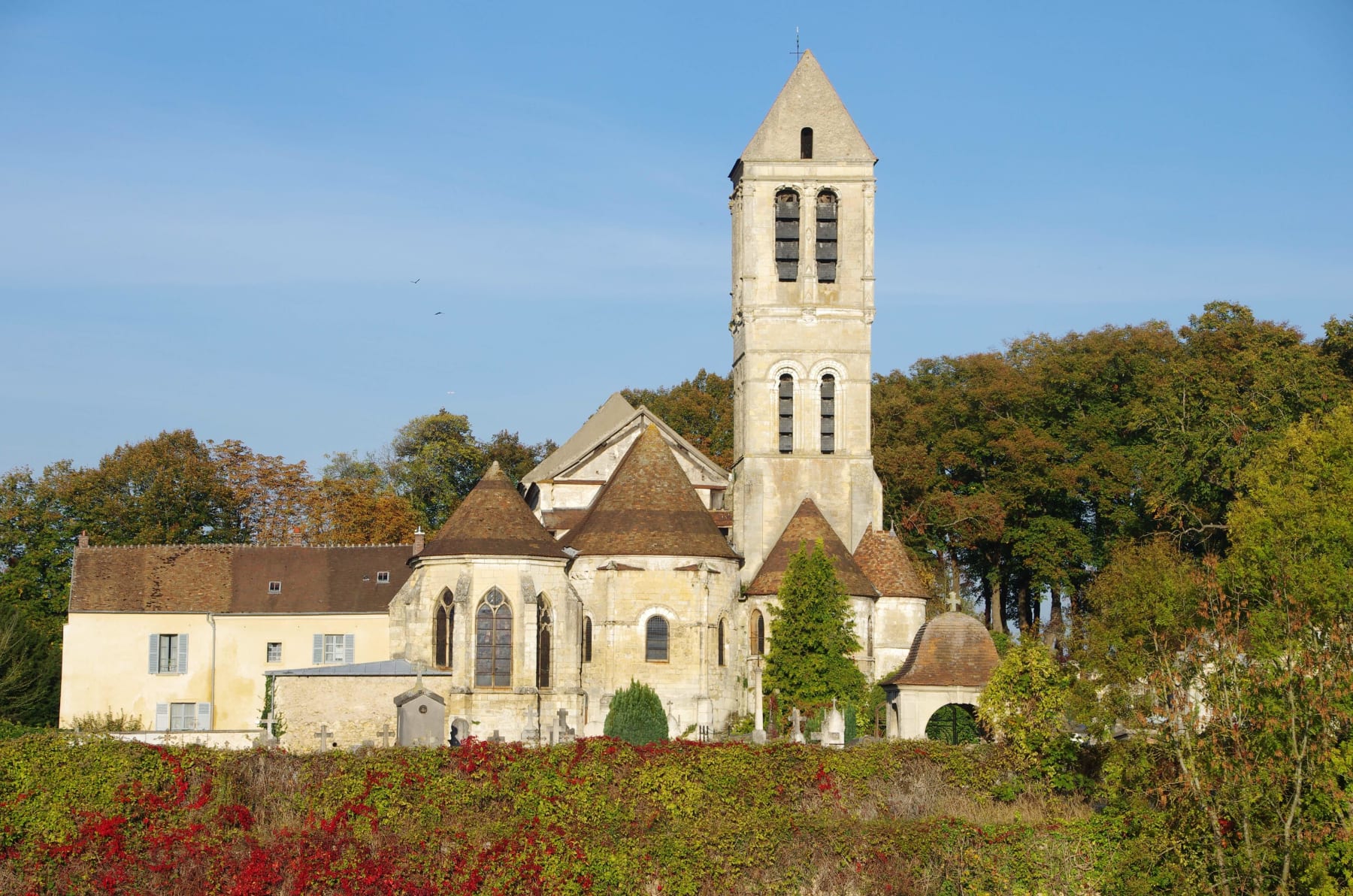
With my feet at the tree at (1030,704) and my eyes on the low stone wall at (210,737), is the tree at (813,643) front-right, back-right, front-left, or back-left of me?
front-right

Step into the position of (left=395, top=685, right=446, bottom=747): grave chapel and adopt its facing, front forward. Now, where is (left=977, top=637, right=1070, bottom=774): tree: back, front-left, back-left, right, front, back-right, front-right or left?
front-left

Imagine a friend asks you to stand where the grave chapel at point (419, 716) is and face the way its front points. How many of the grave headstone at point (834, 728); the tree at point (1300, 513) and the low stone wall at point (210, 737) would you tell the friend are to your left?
2

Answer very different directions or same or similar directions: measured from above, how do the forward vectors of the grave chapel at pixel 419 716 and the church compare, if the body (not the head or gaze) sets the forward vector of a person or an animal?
very different directions

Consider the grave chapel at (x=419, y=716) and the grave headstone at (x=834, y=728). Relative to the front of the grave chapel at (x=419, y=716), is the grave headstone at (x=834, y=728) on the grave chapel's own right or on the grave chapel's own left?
on the grave chapel's own left

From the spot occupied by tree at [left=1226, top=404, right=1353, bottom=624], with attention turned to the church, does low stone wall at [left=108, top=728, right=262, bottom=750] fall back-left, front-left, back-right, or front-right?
front-left

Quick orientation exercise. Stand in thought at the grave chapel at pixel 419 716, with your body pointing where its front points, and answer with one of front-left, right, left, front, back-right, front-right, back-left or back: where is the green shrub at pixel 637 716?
back-left

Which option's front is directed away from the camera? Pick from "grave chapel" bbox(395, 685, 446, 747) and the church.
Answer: the church

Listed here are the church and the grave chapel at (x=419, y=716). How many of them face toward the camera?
1

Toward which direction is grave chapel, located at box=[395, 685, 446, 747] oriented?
toward the camera

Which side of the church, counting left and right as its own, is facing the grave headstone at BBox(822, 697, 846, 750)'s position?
back

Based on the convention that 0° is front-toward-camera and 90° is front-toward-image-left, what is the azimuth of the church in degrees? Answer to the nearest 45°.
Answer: approximately 180°
